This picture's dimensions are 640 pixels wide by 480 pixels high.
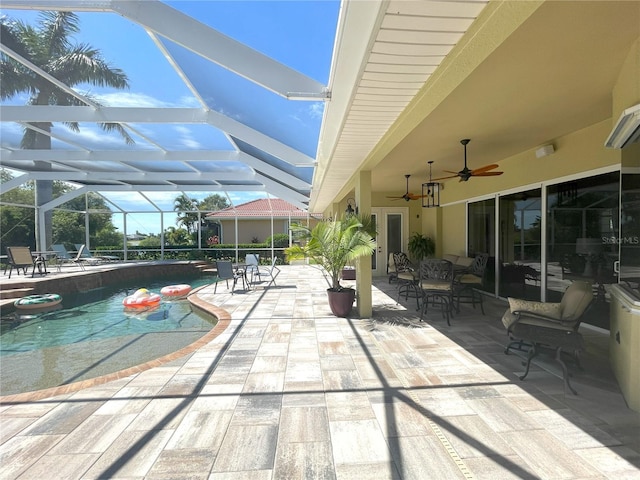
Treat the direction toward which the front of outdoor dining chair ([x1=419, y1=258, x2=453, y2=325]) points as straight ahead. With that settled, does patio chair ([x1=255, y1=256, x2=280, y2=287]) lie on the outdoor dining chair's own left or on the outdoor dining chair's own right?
on the outdoor dining chair's own left

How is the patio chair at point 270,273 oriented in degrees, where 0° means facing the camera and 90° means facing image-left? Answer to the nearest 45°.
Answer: approximately 90°

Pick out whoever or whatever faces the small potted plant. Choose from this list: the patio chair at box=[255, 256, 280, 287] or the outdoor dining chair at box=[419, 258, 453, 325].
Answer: the outdoor dining chair

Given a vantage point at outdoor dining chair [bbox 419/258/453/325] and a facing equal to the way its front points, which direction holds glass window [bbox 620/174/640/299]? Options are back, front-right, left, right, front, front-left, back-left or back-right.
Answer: back-right

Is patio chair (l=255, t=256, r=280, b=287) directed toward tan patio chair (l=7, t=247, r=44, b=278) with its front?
yes

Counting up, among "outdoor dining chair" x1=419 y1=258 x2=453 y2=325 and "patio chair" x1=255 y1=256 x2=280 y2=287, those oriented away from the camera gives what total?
1

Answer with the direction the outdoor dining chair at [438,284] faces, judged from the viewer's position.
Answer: facing away from the viewer

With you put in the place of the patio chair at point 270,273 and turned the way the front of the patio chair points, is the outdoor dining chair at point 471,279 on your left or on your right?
on your left

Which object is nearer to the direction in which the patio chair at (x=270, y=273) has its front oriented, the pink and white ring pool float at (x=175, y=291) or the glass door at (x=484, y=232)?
the pink and white ring pool float

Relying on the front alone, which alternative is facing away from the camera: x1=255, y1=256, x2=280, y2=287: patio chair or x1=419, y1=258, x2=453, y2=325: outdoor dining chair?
the outdoor dining chair

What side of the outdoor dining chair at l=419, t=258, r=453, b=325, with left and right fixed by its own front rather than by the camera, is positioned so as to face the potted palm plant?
left

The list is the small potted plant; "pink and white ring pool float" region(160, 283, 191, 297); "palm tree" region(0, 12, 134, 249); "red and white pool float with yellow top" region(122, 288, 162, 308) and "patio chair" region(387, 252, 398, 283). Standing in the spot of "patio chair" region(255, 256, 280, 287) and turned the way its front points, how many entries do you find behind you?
2
